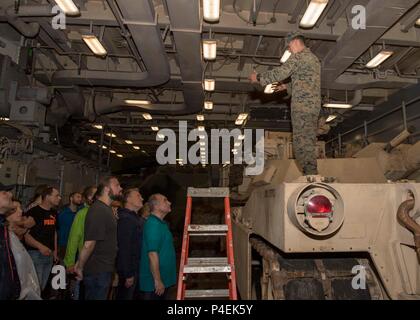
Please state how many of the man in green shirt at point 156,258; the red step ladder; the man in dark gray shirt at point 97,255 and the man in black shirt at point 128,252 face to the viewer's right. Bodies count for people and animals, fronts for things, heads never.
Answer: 3

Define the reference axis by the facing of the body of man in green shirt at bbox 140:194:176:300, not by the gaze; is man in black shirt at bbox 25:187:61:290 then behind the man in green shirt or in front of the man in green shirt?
behind

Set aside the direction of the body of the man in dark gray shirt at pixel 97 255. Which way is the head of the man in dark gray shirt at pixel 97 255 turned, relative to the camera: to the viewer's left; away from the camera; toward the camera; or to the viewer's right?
to the viewer's right

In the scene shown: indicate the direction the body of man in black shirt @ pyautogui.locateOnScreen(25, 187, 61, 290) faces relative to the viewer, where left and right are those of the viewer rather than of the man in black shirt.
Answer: facing the viewer and to the right of the viewer

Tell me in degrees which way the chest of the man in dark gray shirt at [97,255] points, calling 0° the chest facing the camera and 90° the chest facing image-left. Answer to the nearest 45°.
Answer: approximately 270°

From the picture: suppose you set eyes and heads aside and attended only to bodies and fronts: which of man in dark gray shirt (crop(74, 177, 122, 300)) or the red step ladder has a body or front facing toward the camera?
the red step ladder

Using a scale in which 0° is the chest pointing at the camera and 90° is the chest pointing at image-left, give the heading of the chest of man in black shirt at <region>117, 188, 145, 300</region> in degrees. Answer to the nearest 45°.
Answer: approximately 270°

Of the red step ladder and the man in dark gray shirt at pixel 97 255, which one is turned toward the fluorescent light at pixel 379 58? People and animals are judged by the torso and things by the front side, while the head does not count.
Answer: the man in dark gray shirt

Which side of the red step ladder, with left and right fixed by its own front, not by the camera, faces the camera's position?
front

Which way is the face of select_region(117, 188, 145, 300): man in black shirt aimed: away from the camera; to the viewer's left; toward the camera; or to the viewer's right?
to the viewer's right

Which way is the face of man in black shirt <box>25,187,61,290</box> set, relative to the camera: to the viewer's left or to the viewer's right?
to the viewer's right

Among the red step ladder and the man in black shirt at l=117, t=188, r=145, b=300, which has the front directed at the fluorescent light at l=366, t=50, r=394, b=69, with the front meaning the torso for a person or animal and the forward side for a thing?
the man in black shirt

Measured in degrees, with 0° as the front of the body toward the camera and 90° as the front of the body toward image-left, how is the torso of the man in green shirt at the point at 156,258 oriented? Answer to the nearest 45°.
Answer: approximately 270°
